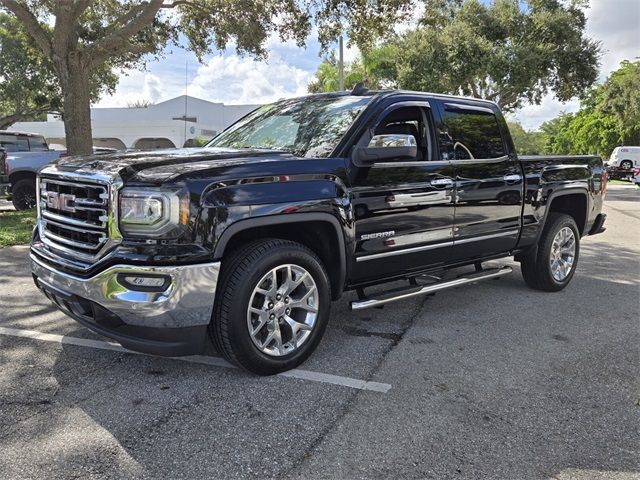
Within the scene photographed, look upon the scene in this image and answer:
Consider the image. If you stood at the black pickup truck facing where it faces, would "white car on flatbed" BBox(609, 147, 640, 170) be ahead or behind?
behind

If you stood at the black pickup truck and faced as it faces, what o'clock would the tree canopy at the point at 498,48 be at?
The tree canopy is roughly at 5 o'clock from the black pickup truck.

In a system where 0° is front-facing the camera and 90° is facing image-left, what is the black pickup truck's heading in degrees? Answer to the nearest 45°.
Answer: approximately 45°

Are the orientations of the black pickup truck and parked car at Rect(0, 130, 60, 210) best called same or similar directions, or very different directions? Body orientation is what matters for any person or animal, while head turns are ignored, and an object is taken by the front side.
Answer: very different directions

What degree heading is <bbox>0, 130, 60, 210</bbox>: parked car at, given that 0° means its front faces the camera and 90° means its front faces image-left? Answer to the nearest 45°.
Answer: approximately 225°

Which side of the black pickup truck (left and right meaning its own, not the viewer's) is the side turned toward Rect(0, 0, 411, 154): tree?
right

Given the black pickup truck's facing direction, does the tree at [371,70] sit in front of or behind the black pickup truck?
behind

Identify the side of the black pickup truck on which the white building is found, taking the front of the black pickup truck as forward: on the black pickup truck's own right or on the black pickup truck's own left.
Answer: on the black pickup truck's own right

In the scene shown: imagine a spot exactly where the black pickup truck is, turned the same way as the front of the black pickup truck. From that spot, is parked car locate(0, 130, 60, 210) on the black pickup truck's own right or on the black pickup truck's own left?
on the black pickup truck's own right
